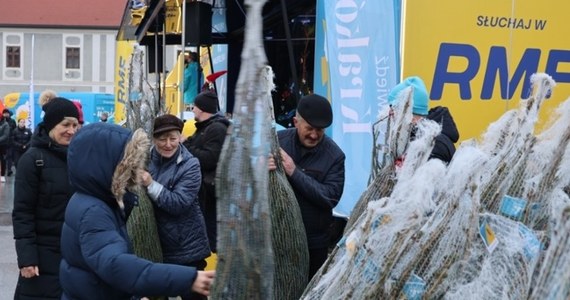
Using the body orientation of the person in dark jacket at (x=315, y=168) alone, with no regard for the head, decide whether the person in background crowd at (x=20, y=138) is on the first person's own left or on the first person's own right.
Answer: on the first person's own right

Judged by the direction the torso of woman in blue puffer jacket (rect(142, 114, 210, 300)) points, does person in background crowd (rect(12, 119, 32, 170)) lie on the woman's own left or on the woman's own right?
on the woman's own right

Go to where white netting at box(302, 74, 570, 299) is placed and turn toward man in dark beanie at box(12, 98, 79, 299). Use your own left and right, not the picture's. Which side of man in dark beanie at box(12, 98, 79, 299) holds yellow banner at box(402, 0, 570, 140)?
right

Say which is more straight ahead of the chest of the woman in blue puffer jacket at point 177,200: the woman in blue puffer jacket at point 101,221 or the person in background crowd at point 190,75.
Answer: the woman in blue puffer jacket

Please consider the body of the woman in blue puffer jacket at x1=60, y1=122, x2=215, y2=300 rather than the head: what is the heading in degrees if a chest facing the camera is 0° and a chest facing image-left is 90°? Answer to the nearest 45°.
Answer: approximately 270°

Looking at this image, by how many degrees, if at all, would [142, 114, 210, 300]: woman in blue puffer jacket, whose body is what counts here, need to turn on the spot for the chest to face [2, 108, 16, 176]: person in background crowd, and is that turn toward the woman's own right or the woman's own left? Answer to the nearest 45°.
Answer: approximately 135° to the woman's own right

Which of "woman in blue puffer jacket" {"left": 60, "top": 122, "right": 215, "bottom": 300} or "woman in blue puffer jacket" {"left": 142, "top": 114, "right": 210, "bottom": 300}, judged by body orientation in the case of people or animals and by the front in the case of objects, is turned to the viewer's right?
"woman in blue puffer jacket" {"left": 60, "top": 122, "right": 215, "bottom": 300}

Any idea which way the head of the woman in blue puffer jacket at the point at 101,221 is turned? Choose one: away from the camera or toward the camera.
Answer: away from the camera
